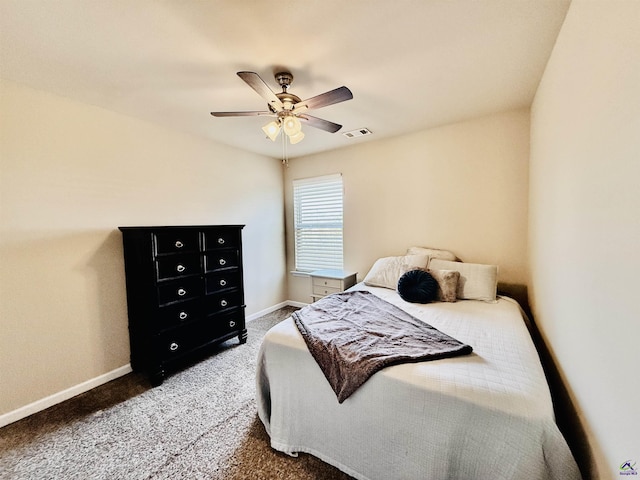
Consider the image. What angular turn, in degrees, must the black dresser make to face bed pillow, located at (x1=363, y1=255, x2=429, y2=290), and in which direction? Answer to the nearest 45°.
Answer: approximately 45° to its left

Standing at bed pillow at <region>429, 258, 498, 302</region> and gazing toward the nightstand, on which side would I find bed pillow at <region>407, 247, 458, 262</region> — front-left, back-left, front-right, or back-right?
front-right

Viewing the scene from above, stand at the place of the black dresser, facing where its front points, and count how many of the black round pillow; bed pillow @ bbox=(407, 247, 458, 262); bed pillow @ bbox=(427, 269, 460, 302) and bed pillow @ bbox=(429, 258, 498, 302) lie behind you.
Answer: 0

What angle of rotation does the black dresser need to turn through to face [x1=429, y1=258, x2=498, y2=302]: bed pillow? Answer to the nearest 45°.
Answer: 0° — it already faces it

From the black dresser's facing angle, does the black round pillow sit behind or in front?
in front

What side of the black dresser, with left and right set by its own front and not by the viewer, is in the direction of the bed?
front

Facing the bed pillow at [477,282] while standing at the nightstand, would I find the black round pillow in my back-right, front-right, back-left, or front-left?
front-right

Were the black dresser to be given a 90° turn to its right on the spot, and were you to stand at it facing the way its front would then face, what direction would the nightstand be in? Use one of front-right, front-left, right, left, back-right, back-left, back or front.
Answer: back-left

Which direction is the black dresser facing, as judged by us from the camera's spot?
facing the viewer and to the right of the viewer

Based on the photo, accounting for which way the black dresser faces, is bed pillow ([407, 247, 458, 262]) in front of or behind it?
in front
